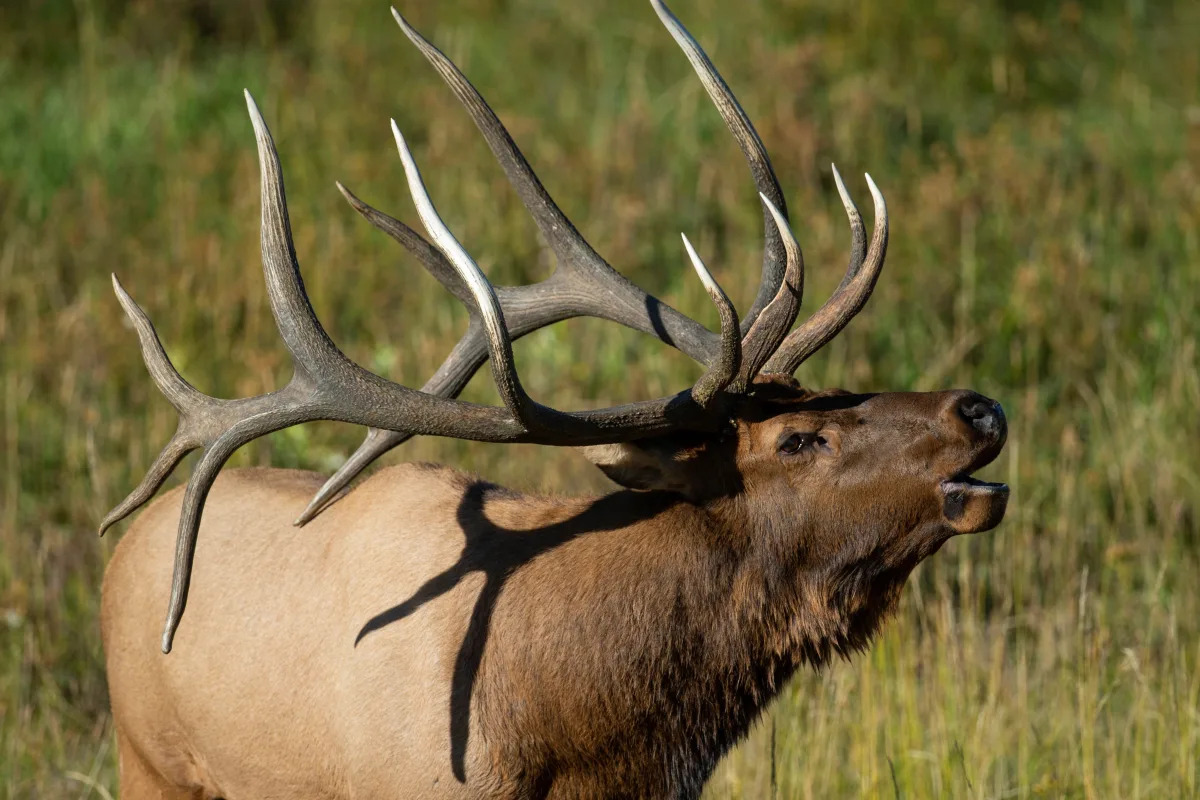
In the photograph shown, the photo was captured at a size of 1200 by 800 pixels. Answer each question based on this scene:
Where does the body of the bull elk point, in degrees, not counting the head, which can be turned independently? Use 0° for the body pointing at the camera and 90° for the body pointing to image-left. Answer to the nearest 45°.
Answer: approximately 270°

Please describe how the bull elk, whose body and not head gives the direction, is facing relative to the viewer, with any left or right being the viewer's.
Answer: facing to the right of the viewer
